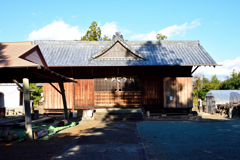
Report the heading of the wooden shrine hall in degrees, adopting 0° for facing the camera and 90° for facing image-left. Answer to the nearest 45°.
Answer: approximately 0°

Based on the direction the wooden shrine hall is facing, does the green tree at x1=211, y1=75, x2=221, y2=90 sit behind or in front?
behind

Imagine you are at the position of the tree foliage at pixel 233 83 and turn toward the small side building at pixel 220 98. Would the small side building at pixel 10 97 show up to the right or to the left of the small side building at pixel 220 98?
right

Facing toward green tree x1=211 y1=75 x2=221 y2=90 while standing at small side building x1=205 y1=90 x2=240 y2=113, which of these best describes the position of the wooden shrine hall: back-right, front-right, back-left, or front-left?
back-left
